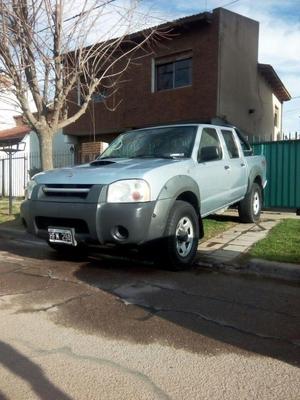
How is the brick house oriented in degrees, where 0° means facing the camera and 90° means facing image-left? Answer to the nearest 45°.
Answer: approximately 45°

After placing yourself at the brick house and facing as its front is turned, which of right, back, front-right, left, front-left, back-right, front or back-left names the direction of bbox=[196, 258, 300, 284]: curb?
front-left

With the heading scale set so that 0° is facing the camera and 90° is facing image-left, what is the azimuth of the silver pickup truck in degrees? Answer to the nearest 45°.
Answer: approximately 45°

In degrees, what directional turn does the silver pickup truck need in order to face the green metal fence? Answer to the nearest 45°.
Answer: approximately 180°

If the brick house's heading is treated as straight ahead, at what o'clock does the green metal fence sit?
The green metal fence is roughly at 10 o'clock from the brick house.

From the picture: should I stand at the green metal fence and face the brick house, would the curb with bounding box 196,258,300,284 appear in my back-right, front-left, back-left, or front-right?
back-left

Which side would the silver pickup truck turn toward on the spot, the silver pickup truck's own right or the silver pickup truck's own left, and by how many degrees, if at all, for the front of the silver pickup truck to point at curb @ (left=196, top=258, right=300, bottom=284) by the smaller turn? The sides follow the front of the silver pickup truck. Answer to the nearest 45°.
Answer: approximately 135° to the silver pickup truck's own left
